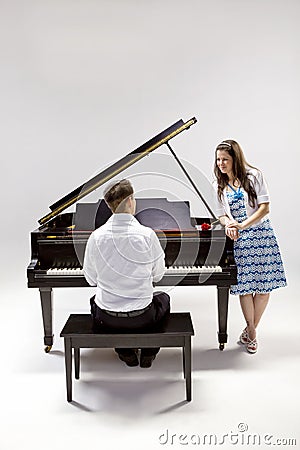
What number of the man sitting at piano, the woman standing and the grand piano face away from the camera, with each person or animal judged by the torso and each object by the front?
1

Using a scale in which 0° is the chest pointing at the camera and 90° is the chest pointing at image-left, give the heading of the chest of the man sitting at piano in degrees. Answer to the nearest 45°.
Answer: approximately 180°

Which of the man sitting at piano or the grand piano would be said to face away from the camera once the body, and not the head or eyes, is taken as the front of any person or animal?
the man sitting at piano

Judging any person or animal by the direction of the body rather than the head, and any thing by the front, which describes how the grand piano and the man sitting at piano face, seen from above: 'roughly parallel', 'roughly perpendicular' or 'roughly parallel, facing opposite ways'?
roughly parallel, facing opposite ways

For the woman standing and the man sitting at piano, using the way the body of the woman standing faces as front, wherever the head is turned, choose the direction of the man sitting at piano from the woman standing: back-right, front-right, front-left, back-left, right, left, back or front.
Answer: front

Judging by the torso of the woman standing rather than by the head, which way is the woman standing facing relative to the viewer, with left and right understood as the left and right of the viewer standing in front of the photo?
facing the viewer and to the left of the viewer

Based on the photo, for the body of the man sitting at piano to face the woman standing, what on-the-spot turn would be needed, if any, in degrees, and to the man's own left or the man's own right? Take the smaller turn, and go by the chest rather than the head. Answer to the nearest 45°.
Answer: approximately 45° to the man's own right

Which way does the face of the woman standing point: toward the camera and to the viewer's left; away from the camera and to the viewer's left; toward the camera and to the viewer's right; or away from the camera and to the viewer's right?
toward the camera and to the viewer's left

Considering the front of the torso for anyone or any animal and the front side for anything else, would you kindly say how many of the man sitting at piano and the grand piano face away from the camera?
1

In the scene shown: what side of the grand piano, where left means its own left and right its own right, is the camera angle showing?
front
